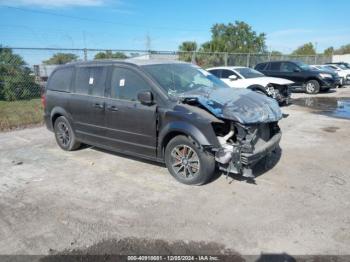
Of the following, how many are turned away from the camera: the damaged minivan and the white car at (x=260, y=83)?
0

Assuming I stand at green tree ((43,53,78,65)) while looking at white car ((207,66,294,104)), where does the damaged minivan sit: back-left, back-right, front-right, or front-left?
front-right

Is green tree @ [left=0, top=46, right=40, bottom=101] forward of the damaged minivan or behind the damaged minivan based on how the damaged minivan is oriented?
behind

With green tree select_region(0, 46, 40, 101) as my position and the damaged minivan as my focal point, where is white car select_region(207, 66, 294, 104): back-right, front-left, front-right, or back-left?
front-left

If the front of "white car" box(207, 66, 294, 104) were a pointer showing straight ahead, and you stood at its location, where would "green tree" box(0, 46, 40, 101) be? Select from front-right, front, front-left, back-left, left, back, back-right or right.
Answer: back-right

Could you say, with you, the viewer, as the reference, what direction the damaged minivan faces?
facing the viewer and to the right of the viewer

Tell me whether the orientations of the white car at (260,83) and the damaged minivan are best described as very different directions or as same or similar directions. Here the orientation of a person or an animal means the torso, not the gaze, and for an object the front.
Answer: same or similar directions

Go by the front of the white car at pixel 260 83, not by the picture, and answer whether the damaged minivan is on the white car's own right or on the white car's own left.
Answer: on the white car's own right
